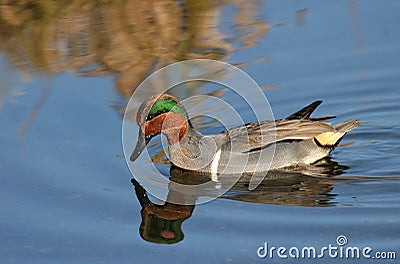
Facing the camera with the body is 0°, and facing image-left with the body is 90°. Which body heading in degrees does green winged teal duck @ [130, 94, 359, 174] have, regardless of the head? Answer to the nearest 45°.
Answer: approximately 90°
